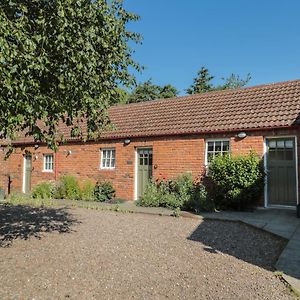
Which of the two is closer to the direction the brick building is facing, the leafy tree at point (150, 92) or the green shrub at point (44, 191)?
the green shrub

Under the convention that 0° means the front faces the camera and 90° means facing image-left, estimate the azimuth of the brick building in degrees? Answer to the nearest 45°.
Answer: approximately 45°

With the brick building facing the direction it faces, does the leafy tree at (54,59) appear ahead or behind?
ahead

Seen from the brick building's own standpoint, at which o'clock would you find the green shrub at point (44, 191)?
The green shrub is roughly at 2 o'clock from the brick building.

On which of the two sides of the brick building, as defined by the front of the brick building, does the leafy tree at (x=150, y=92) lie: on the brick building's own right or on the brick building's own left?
on the brick building's own right

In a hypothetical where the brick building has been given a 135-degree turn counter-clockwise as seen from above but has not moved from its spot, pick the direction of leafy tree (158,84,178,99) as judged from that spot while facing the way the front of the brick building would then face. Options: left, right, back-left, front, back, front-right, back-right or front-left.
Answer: left

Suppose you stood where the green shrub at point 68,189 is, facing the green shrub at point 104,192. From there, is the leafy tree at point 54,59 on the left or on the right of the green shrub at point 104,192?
right

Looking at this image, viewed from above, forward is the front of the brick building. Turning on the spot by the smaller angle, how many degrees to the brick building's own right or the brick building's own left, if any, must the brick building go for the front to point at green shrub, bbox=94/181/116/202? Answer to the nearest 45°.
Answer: approximately 45° to the brick building's own right
